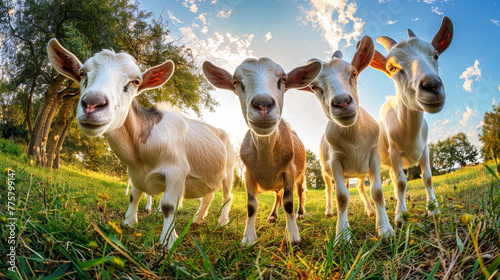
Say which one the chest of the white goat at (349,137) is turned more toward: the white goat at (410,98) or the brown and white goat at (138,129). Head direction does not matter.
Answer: the brown and white goat

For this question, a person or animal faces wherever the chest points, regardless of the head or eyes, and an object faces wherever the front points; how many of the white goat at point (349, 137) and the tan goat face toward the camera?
2

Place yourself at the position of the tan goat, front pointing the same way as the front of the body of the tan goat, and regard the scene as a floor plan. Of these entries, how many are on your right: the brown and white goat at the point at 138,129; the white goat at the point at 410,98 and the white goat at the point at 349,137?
1

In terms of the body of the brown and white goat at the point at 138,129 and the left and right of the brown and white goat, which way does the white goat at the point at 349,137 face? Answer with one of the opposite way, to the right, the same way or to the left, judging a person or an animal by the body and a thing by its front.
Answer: the same way

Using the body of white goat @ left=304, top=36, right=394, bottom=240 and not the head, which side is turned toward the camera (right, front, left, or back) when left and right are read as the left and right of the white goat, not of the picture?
front

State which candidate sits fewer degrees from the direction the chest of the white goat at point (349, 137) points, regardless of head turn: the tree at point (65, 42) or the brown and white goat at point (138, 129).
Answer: the brown and white goat

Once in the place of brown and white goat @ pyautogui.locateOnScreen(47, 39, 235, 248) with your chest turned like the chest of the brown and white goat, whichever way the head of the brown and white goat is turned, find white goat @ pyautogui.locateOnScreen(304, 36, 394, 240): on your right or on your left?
on your left

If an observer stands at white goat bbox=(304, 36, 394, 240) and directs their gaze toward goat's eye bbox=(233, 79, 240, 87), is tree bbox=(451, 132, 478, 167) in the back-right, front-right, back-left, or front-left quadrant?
back-right

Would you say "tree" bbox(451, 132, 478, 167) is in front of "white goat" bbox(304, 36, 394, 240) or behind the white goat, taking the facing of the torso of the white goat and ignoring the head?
behind

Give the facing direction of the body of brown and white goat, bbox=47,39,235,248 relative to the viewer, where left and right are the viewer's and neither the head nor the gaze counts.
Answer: facing the viewer and to the left of the viewer

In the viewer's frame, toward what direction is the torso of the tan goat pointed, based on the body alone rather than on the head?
toward the camera
